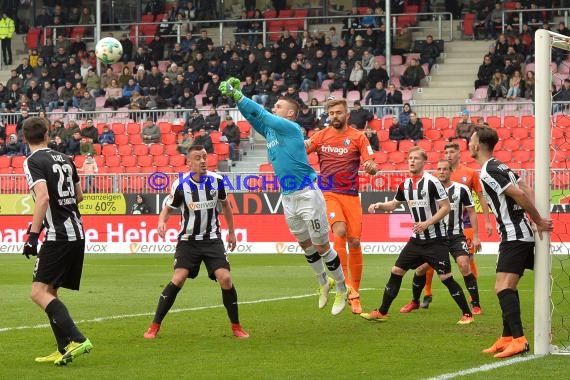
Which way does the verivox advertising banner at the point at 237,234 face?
toward the camera

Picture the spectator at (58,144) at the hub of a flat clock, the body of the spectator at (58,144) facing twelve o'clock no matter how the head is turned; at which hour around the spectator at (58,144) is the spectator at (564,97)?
the spectator at (564,97) is roughly at 10 o'clock from the spectator at (58,144).

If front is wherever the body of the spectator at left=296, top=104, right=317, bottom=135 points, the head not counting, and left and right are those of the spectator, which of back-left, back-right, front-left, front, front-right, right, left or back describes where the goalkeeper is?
front

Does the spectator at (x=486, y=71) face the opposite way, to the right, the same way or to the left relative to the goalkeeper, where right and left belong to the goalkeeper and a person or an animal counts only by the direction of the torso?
the same way

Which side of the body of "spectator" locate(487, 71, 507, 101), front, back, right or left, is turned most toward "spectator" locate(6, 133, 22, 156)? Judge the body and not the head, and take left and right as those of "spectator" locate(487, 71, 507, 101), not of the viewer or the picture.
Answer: right

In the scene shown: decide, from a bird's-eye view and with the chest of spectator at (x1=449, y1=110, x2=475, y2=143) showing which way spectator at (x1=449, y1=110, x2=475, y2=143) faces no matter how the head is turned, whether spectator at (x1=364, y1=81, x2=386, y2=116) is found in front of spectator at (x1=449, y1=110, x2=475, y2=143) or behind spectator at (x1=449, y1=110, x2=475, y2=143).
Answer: behind

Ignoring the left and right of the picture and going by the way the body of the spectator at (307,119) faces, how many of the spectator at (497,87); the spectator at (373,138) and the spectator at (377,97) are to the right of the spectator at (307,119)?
0

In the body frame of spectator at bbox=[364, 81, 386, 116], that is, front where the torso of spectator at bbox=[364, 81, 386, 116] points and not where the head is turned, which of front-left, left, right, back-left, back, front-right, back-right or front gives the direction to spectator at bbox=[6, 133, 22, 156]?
right

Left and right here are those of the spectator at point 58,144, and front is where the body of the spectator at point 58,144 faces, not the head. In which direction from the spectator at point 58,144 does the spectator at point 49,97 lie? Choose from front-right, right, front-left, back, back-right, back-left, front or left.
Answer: back

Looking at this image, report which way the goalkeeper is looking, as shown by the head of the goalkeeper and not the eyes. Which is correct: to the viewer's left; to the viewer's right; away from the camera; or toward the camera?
to the viewer's left

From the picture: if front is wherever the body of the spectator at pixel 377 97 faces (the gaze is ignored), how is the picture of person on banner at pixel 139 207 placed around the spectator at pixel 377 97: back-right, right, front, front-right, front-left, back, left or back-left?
front-right

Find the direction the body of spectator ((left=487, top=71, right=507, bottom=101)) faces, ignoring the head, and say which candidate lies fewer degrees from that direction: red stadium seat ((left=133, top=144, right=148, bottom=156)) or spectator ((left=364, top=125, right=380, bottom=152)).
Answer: the spectator

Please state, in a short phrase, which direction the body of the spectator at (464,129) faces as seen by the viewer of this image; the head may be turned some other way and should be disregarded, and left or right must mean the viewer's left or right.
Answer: facing the viewer

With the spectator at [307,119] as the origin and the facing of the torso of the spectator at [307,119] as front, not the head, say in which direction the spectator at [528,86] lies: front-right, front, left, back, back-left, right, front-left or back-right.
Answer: left

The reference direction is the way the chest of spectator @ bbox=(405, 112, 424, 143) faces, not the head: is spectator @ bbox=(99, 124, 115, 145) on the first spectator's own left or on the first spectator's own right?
on the first spectator's own right

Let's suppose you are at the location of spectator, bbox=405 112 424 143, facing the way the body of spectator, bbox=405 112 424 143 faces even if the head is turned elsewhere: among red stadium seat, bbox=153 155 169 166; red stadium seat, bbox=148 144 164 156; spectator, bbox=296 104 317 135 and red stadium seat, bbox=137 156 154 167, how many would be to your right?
4

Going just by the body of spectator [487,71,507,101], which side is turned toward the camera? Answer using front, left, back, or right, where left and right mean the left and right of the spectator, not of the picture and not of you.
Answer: front

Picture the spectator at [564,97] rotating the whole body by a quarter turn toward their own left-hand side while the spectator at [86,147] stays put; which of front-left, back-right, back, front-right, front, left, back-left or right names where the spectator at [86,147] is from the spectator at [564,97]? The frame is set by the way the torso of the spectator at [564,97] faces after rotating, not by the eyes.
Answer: back-right
